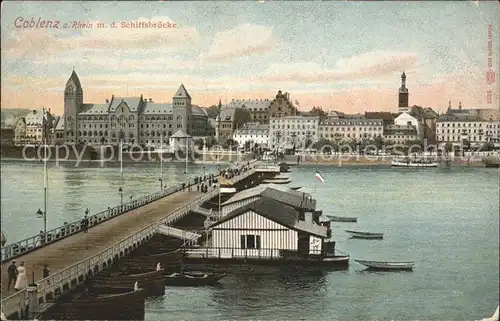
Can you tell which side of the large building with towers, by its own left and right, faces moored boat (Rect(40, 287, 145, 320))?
front

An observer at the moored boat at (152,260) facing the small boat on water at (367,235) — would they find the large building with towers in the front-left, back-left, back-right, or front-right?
front-left

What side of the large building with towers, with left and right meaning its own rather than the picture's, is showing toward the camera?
front

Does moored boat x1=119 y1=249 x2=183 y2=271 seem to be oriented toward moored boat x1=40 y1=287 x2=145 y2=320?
no

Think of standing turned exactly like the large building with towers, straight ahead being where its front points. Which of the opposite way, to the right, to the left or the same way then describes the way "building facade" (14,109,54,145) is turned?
the same way

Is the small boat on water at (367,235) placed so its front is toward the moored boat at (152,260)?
no

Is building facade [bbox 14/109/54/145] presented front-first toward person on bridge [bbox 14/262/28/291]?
yes

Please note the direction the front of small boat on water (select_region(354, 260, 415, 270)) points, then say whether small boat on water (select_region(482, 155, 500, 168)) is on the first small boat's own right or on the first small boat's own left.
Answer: on the first small boat's own right

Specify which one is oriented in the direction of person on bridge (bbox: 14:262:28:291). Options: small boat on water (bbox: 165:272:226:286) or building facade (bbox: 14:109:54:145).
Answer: the building facade

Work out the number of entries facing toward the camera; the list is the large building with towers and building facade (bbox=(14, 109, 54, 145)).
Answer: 2
